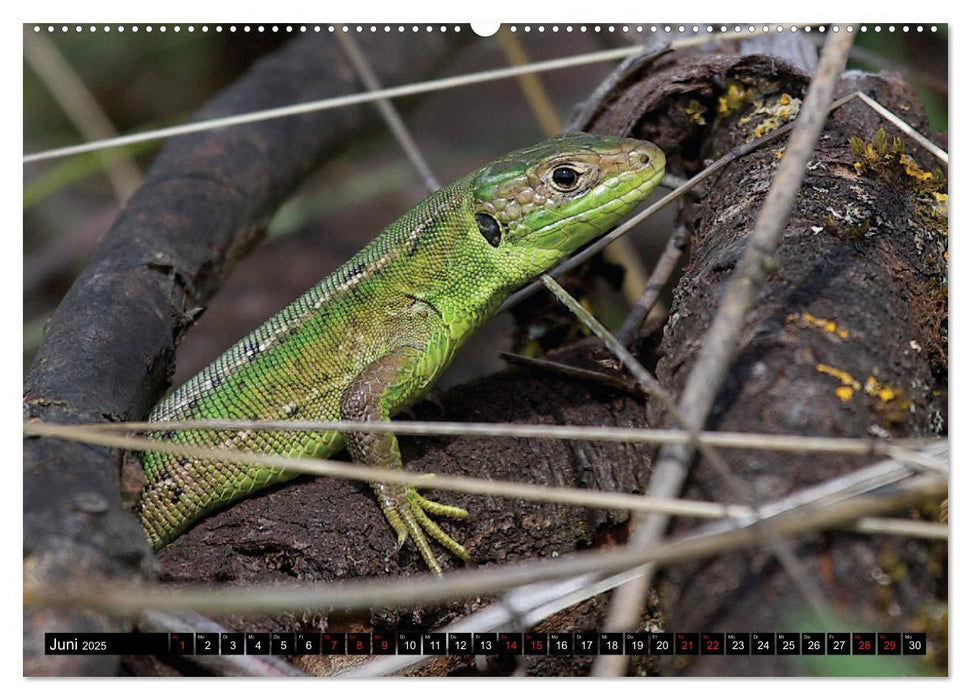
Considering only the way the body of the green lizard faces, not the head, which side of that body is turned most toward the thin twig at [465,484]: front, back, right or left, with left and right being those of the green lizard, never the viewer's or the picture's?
right

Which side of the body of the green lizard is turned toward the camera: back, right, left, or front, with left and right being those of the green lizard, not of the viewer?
right

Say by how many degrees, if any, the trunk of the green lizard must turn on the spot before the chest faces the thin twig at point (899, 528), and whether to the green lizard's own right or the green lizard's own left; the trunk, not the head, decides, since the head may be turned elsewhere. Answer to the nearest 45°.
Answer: approximately 45° to the green lizard's own right

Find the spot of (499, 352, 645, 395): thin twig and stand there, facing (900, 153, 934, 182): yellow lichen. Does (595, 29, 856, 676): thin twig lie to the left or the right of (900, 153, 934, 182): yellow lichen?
right

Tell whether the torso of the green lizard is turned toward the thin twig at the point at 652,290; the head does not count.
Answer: yes
